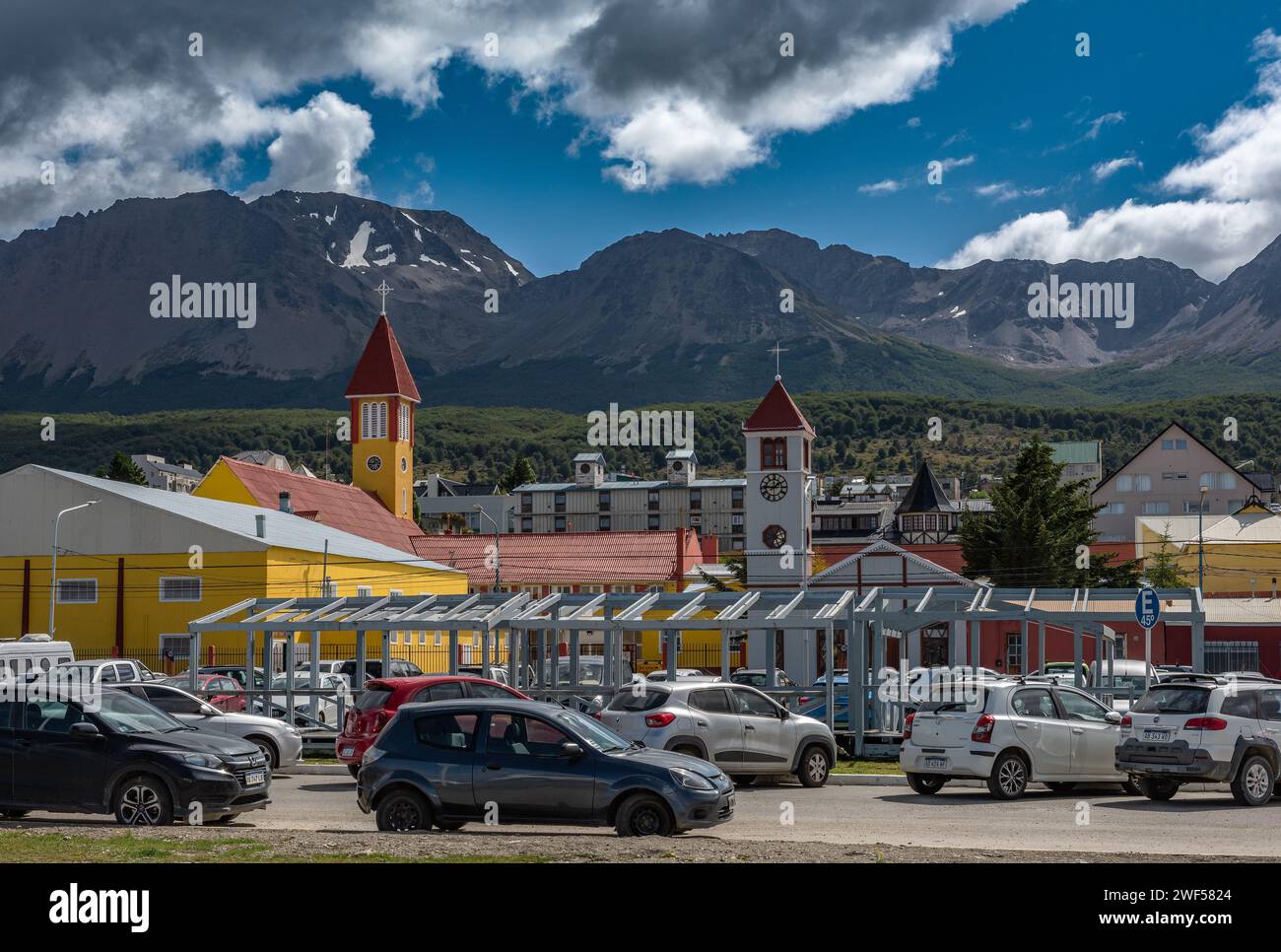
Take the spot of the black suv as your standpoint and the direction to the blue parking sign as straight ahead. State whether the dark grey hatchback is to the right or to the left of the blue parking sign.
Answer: right

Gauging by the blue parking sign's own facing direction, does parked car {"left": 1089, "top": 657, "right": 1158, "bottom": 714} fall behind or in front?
behind

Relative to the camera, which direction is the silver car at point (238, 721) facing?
to the viewer's right

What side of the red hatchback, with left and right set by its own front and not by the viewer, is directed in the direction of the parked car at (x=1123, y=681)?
front

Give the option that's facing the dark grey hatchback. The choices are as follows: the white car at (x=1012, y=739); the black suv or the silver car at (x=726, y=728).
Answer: the black suv

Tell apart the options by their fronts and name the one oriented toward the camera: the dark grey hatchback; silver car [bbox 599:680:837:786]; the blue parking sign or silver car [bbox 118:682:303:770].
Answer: the blue parking sign

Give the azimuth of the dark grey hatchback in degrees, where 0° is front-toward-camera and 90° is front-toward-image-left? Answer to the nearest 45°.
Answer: approximately 270°

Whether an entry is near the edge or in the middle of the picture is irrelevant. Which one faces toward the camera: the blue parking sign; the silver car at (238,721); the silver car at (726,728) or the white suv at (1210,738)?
the blue parking sign

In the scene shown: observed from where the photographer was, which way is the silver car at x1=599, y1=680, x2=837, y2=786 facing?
facing away from the viewer and to the right of the viewer

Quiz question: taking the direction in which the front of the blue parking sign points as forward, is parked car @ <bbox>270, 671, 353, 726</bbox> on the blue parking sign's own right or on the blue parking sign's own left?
on the blue parking sign's own right

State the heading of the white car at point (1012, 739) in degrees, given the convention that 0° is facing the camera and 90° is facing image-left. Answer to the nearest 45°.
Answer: approximately 225°

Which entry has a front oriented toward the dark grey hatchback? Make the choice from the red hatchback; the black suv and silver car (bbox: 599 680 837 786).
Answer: the black suv

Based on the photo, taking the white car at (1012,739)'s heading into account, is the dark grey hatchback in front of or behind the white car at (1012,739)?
behind

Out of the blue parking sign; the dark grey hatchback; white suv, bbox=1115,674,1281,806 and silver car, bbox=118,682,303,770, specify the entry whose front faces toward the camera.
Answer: the blue parking sign

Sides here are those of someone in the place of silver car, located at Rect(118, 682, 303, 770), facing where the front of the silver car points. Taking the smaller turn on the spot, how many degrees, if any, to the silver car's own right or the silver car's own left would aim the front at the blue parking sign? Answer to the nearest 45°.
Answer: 0° — it already faces it

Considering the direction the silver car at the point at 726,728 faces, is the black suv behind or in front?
behind

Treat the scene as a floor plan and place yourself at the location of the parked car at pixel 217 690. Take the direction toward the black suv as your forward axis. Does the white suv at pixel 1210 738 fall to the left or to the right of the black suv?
left
